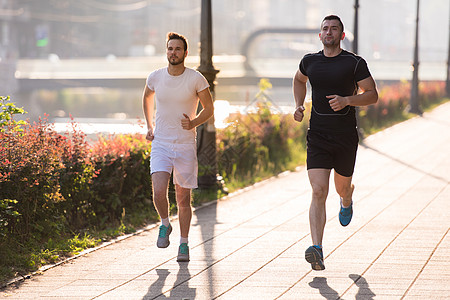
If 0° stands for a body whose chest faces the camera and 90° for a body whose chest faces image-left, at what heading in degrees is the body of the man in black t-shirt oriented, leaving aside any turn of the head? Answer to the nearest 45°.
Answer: approximately 0°

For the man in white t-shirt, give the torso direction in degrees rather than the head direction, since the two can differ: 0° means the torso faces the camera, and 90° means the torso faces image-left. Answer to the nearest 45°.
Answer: approximately 0°

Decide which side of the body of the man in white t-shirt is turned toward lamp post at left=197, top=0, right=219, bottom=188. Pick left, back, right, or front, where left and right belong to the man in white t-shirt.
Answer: back

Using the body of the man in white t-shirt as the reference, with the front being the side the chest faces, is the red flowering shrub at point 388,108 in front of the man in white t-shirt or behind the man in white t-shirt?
behind

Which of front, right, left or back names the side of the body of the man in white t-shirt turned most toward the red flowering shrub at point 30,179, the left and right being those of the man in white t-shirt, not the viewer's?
right

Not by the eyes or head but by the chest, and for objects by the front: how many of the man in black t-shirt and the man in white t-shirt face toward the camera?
2

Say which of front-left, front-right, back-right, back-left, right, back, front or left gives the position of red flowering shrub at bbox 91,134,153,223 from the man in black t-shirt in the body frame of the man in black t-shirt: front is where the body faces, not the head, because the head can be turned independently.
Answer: back-right

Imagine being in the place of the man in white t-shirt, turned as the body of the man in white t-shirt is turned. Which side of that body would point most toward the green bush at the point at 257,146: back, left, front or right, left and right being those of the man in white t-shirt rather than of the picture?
back

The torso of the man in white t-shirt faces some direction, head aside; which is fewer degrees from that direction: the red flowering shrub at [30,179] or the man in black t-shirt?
the man in black t-shirt

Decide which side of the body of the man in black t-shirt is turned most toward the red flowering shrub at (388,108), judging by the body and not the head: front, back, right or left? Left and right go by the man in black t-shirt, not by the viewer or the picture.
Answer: back
